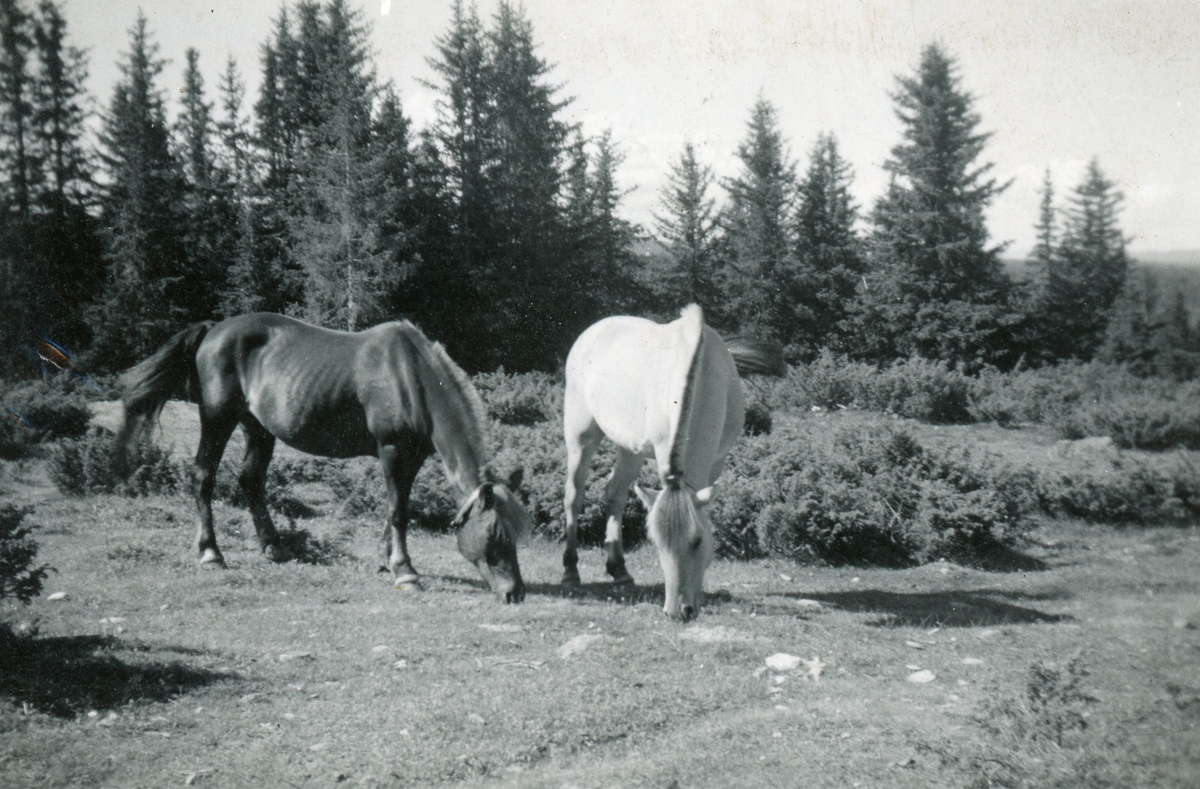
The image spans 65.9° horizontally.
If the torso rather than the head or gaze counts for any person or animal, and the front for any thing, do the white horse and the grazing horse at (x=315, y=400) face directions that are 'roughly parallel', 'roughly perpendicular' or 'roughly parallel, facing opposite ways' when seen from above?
roughly perpendicular

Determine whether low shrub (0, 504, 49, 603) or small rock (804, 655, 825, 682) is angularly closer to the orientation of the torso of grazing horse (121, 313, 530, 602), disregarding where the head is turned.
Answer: the small rock

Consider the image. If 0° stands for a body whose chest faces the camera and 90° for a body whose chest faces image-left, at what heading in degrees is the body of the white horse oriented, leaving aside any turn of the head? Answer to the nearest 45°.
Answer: approximately 315°

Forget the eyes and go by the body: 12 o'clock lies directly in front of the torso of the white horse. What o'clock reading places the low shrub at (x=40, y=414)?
The low shrub is roughly at 5 o'clock from the white horse.

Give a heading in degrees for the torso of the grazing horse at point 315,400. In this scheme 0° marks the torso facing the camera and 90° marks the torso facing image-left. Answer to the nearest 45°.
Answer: approximately 270°

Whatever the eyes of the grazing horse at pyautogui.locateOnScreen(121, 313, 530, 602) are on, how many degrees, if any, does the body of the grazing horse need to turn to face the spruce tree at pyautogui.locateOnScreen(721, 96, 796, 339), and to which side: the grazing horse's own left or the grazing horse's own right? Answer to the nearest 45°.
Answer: approximately 45° to the grazing horse's own left

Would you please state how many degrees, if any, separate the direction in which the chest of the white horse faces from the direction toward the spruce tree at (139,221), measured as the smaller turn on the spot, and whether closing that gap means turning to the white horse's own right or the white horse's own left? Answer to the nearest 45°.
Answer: approximately 180°

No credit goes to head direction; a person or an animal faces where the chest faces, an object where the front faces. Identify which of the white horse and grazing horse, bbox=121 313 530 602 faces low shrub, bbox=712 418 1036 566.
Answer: the grazing horse

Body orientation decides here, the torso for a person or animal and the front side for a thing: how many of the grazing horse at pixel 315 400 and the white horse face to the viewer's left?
0

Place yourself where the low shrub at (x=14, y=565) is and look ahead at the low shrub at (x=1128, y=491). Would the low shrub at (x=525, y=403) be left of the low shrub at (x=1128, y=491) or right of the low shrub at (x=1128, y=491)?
left

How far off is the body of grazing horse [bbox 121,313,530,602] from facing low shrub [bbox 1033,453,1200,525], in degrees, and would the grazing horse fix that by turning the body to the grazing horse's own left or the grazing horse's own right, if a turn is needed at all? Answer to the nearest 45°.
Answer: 0° — it already faces it

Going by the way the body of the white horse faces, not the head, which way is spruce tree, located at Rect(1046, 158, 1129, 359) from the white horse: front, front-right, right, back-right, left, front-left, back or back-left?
left
